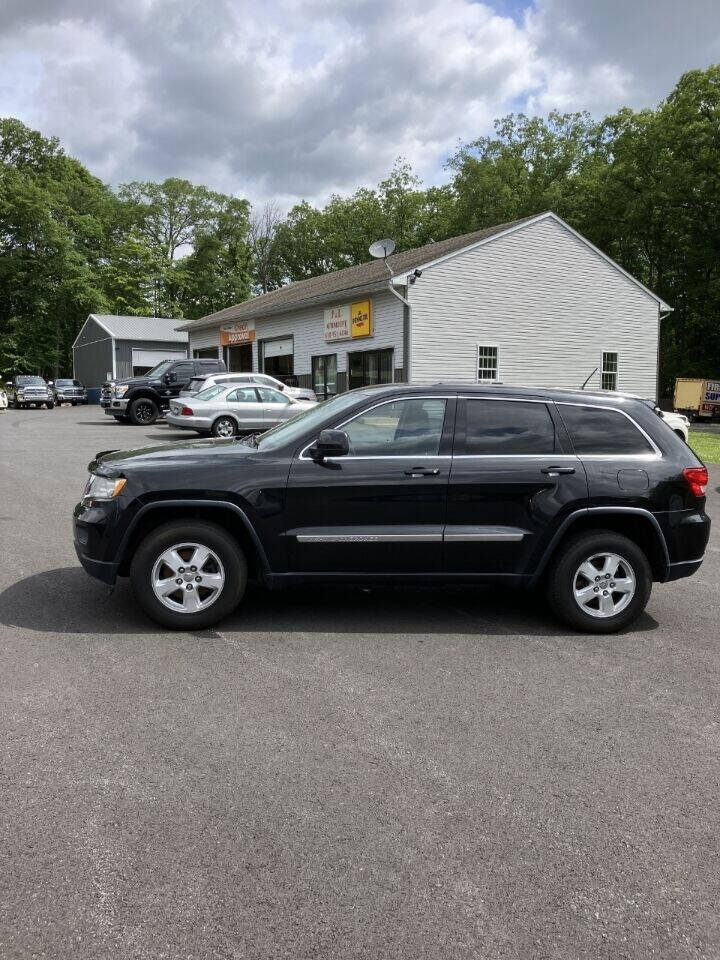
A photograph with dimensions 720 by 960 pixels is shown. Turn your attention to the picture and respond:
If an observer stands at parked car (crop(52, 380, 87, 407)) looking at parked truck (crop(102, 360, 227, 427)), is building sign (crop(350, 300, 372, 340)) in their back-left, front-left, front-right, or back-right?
front-left

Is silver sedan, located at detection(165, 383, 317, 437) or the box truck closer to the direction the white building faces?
the silver sedan

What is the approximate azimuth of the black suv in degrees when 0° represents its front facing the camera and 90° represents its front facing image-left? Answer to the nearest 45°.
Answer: approximately 90°

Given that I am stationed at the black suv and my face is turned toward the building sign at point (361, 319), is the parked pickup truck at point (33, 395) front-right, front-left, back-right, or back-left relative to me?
front-left

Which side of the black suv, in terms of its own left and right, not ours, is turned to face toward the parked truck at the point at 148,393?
right

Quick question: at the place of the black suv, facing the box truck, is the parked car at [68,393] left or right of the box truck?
left

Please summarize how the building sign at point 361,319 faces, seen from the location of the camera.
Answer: facing the viewer and to the left of the viewer

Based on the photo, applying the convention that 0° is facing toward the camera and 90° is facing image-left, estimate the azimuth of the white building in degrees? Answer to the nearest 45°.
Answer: approximately 45°

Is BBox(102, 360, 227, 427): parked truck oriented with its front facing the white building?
no

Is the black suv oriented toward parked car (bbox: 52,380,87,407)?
no
